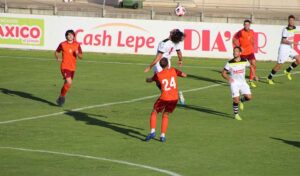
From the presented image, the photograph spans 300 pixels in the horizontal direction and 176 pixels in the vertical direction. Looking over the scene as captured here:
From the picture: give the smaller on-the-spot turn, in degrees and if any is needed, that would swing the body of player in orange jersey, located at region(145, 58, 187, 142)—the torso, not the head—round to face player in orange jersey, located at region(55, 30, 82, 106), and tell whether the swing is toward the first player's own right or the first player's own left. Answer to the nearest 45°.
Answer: approximately 45° to the first player's own left

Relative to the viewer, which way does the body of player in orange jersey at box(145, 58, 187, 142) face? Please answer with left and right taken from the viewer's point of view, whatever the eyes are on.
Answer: facing away from the viewer

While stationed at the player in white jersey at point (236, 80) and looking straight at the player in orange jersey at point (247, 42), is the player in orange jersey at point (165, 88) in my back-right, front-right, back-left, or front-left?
back-left

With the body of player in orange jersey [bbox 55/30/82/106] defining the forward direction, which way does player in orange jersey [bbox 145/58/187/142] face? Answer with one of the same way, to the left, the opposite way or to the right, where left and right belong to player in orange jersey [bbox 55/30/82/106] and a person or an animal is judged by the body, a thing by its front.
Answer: the opposite way

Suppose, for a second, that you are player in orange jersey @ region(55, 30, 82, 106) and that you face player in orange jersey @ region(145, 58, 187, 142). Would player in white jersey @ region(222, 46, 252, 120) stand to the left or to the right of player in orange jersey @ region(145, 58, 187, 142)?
left
